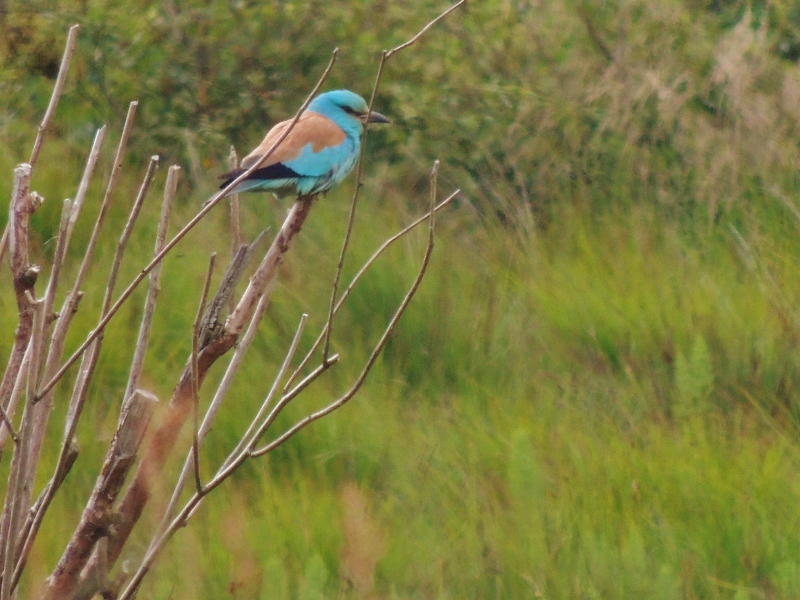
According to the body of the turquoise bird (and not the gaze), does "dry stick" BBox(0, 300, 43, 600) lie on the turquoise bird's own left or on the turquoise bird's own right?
on the turquoise bird's own right

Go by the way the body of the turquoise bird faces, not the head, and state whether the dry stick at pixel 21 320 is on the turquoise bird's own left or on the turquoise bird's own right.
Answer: on the turquoise bird's own right

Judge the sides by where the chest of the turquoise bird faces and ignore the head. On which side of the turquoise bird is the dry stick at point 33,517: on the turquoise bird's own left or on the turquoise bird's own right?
on the turquoise bird's own right

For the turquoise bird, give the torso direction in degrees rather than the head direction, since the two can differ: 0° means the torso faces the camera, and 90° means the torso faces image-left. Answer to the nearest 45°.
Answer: approximately 270°
